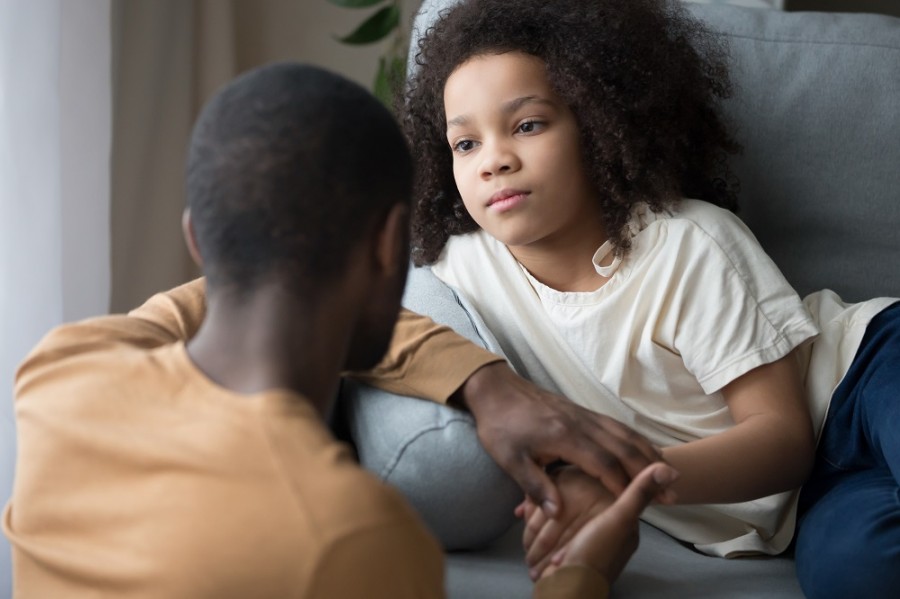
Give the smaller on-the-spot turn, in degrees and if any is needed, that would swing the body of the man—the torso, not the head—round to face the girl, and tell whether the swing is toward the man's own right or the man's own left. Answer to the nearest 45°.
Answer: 0° — they already face them

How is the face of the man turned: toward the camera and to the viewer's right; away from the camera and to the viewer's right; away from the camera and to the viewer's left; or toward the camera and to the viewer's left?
away from the camera and to the viewer's right

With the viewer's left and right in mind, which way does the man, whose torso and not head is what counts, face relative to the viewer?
facing away from the viewer and to the right of the viewer

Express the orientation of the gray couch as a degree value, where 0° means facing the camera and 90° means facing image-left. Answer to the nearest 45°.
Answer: approximately 0°
